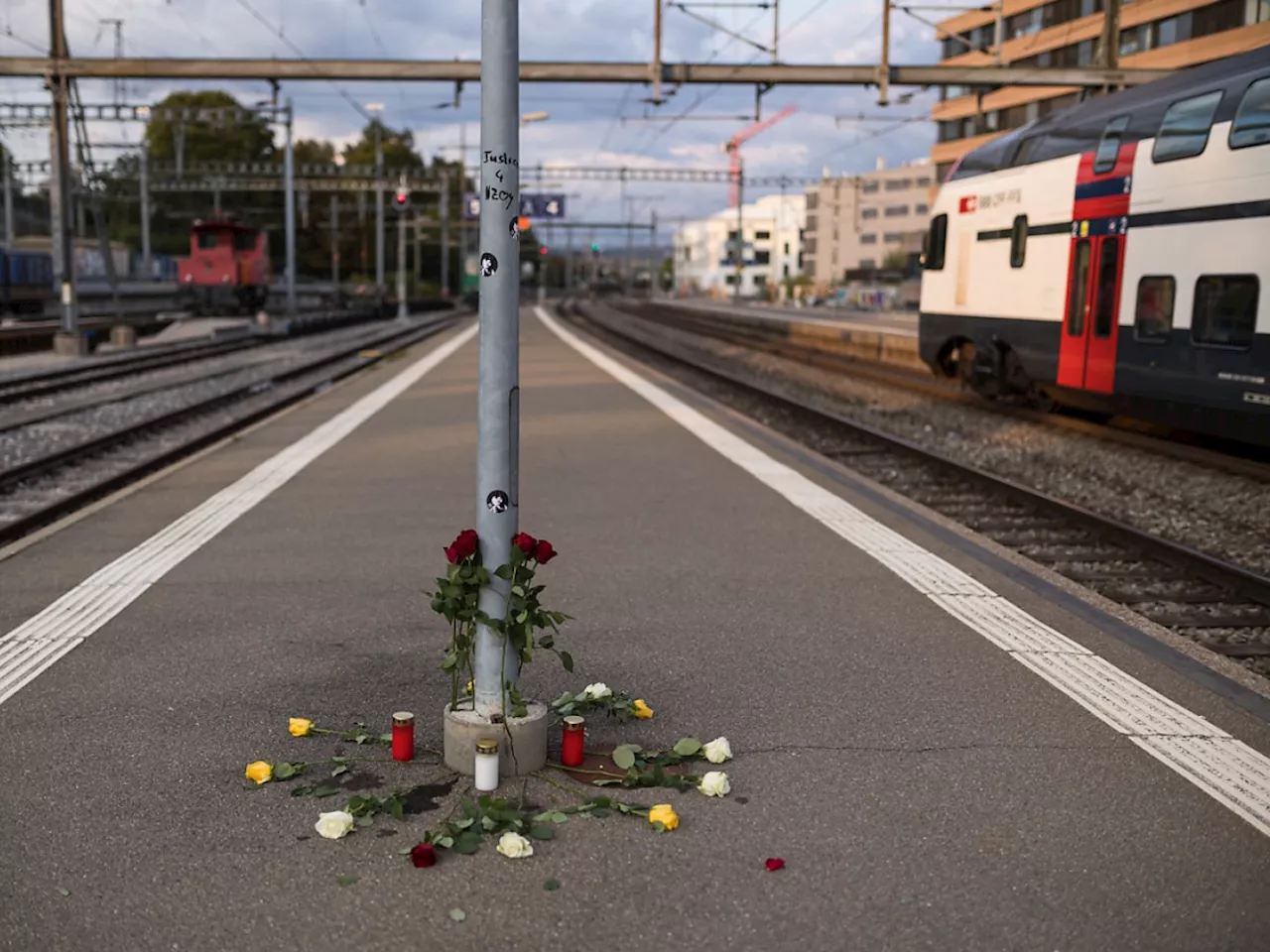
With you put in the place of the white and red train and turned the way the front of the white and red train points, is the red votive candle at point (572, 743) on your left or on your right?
on your left

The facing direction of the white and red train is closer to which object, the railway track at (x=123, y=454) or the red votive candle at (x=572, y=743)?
the railway track

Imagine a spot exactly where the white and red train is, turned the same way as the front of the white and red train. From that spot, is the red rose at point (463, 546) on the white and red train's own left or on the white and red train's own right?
on the white and red train's own left

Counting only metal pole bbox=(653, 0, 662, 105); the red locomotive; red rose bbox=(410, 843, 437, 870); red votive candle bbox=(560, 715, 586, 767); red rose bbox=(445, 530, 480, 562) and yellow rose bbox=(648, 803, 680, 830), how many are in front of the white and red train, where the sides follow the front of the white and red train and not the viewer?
2

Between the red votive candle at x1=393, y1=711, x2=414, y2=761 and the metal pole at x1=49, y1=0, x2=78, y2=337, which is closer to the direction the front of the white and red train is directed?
the metal pole

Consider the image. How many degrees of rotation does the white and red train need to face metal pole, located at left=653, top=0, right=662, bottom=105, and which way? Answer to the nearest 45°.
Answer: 0° — it already faces it

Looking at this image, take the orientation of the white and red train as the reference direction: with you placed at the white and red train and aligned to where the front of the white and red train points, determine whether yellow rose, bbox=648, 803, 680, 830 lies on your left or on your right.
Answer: on your left

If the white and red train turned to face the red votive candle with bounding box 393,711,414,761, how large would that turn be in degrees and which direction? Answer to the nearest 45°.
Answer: approximately 135° to its left

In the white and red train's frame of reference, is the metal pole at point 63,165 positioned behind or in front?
in front

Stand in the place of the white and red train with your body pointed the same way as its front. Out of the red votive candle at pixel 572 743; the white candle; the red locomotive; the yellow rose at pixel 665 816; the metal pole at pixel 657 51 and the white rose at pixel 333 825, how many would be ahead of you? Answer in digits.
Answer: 2

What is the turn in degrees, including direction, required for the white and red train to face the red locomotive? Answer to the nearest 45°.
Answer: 0° — it already faces it

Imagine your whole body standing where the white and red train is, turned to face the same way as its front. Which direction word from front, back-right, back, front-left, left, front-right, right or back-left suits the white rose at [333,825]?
back-left

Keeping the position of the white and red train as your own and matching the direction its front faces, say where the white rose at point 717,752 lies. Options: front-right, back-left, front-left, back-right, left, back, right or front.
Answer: back-left

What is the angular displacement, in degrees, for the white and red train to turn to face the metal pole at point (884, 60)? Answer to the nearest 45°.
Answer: approximately 45° to its right

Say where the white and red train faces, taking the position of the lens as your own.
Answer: facing away from the viewer and to the left of the viewer
